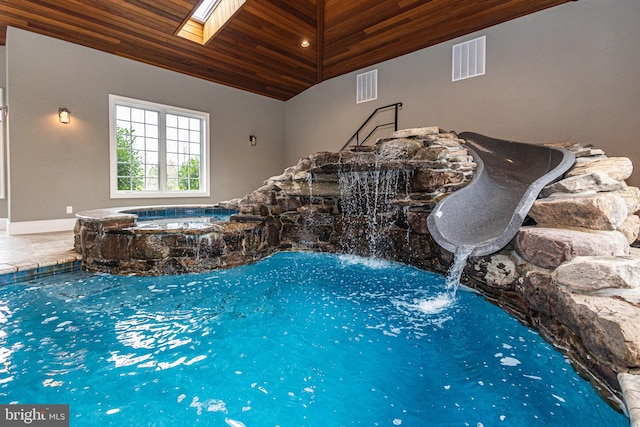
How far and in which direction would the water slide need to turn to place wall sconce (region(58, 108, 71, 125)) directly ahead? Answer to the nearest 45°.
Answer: approximately 45° to its right

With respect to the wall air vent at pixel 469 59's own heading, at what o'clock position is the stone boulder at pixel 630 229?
The stone boulder is roughly at 10 o'clock from the wall air vent.

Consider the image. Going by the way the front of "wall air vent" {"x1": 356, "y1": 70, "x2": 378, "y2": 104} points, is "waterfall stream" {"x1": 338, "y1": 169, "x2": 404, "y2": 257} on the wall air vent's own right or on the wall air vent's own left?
on the wall air vent's own left

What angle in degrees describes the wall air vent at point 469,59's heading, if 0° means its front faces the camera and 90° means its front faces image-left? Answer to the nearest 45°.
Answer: approximately 45°
